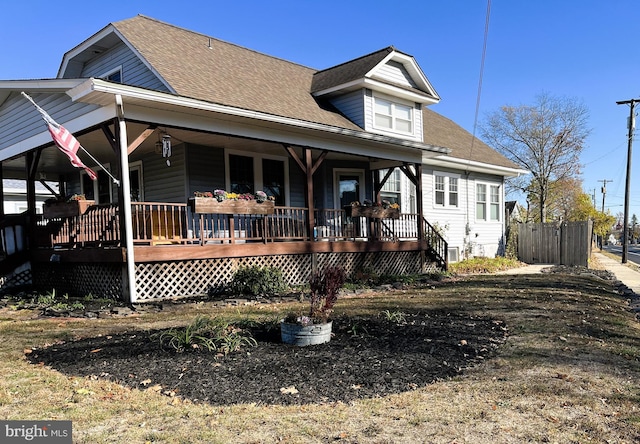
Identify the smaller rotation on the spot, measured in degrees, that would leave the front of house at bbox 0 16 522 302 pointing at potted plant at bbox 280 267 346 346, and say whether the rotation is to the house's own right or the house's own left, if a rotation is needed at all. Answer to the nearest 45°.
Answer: approximately 45° to the house's own right

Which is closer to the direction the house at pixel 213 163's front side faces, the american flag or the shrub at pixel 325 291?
the shrub

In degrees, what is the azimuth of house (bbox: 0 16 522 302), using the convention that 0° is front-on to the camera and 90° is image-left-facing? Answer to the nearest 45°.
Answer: approximately 315°

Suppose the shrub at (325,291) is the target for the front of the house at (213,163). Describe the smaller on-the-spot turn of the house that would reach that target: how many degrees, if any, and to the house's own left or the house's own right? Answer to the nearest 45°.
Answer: approximately 45° to the house's own right

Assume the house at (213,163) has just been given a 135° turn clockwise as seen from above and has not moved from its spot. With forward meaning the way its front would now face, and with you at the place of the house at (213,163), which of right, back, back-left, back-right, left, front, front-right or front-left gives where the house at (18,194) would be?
front-right

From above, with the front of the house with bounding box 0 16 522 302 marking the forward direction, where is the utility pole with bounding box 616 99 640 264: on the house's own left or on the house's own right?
on the house's own left

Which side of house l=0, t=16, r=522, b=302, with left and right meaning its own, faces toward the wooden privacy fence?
left
